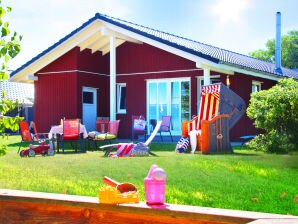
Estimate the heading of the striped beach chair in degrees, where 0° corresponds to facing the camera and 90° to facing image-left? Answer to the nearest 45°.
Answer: approximately 45°

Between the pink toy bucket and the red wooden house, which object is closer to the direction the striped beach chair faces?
the pink toy bucket

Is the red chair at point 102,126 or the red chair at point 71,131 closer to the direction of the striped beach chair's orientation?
the red chair at point 71,131

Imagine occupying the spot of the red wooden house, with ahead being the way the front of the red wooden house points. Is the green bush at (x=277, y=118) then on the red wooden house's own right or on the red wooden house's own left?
on the red wooden house's own left

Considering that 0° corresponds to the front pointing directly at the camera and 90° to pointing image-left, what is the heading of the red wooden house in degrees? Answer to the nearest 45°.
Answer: approximately 45°

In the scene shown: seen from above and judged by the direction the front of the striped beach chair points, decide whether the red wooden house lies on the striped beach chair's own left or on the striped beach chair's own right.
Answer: on the striped beach chair's own right
